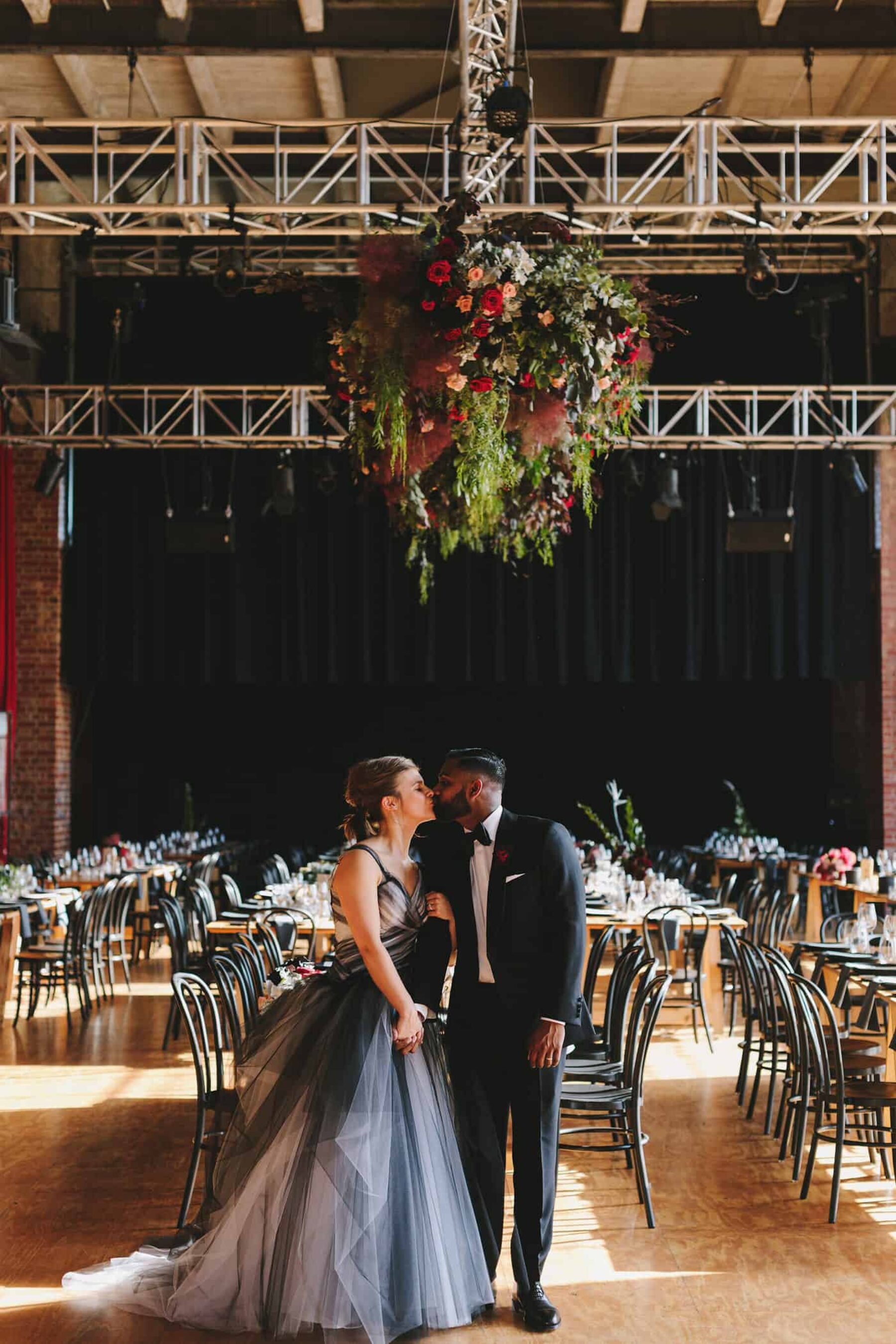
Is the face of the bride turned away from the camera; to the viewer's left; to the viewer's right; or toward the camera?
to the viewer's right

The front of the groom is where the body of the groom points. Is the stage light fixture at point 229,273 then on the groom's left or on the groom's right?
on the groom's right

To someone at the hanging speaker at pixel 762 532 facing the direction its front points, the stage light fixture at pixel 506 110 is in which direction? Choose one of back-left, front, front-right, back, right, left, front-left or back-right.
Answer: front

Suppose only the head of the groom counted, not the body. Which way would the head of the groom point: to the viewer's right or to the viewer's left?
to the viewer's left

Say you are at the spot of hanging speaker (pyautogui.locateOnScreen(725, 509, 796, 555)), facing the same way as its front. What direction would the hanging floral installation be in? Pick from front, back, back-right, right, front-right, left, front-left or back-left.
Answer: front

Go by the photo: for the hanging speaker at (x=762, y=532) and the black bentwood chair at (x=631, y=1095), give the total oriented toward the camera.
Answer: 1

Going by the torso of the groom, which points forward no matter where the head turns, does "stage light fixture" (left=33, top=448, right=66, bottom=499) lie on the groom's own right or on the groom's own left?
on the groom's own right

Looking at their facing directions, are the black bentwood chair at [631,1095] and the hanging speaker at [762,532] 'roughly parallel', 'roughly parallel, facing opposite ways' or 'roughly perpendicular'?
roughly perpendicular

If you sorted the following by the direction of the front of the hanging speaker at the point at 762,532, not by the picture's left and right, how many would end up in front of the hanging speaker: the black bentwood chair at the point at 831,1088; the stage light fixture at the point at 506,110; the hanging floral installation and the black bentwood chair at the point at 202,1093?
4

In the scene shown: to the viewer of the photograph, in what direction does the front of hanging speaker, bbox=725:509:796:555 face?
facing the viewer

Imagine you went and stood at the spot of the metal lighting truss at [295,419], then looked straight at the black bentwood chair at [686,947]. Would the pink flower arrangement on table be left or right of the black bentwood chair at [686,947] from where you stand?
left
